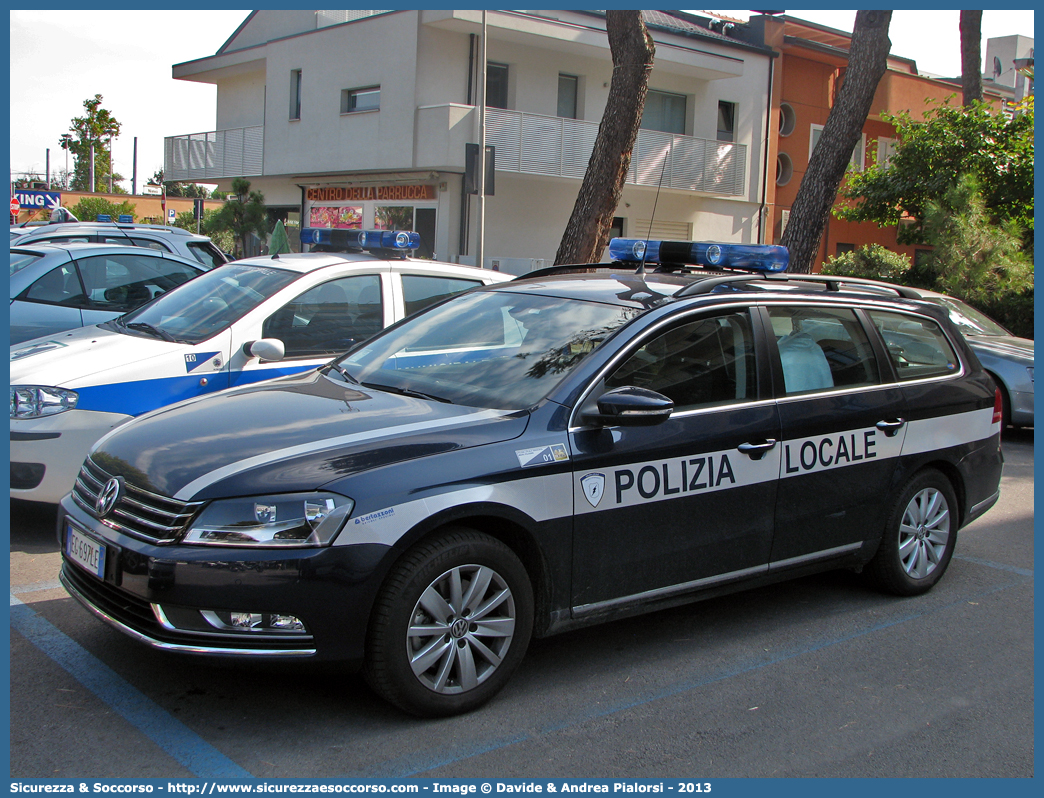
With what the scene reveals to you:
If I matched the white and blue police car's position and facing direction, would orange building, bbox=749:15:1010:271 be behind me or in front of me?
behind

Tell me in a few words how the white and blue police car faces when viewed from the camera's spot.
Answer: facing the viewer and to the left of the viewer

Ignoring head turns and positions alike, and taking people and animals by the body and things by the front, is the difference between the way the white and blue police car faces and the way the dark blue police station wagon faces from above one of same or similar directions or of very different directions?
same or similar directions

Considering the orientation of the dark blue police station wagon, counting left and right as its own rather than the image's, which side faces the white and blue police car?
right

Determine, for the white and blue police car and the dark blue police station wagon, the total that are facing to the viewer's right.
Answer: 0
